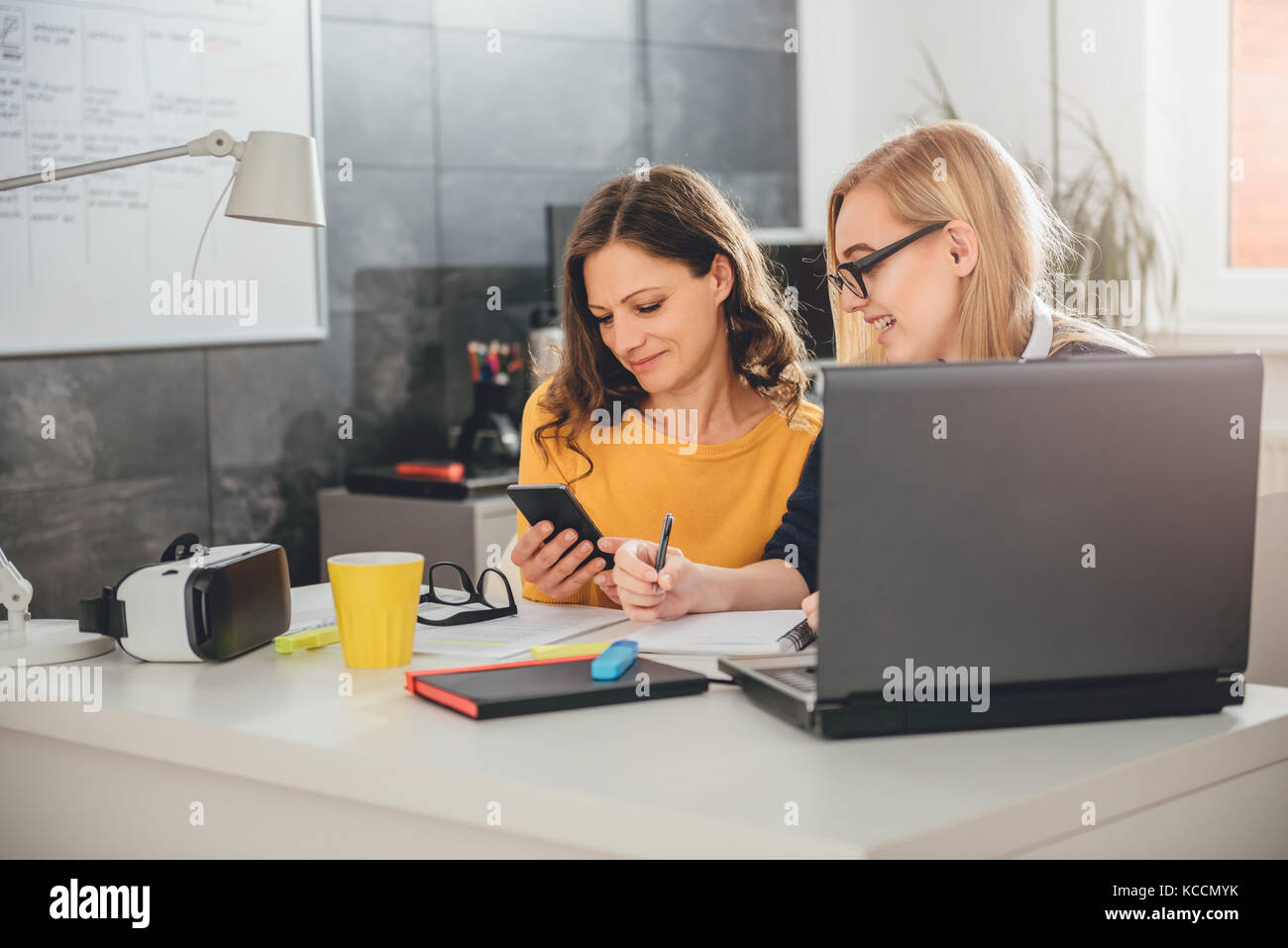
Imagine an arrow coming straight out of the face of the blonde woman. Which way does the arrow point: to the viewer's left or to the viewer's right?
to the viewer's left

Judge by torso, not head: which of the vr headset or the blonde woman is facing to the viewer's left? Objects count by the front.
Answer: the blonde woman

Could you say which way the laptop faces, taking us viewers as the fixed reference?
facing away from the viewer and to the left of the viewer

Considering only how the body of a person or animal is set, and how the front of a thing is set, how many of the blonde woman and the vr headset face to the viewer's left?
1

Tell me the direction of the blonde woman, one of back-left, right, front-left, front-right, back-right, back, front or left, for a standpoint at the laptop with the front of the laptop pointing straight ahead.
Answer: front-right

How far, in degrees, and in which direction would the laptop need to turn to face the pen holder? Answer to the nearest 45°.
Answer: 0° — it already faces it

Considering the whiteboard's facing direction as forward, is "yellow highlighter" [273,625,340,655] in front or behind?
in front

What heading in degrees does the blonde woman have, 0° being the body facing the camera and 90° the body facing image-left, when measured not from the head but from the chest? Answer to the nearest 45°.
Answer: approximately 90°

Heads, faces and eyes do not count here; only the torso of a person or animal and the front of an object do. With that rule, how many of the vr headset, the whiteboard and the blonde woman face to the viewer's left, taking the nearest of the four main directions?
1

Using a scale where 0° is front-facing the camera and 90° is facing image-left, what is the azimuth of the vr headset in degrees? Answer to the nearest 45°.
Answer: approximately 315°

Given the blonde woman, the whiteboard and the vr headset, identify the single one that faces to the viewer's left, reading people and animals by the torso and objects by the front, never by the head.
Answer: the blonde woman
